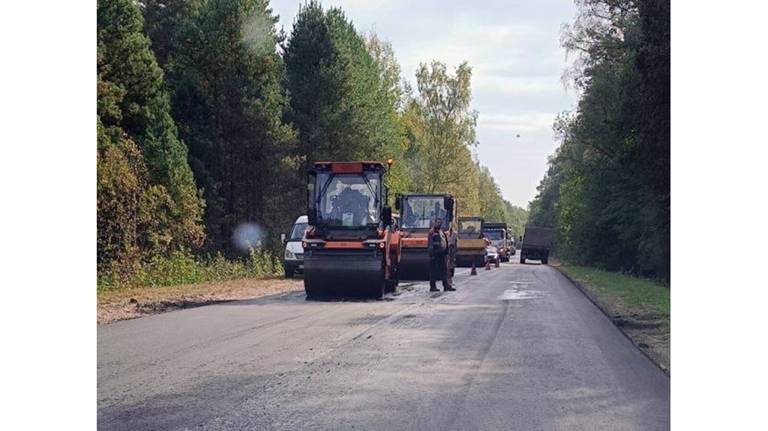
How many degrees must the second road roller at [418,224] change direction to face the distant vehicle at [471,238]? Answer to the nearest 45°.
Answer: approximately 180°

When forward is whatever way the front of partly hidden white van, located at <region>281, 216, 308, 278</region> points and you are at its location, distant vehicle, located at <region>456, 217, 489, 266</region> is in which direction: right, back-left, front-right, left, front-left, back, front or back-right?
back-left

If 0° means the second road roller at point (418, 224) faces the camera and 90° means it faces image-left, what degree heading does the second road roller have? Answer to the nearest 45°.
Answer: approximately 0°

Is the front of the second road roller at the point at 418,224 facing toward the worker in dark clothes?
yes

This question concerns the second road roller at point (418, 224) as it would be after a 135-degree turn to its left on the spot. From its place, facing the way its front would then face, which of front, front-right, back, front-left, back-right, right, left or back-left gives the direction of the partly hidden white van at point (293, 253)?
back-left

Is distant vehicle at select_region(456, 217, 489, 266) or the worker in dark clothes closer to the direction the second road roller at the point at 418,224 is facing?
the worker in dark clothes
